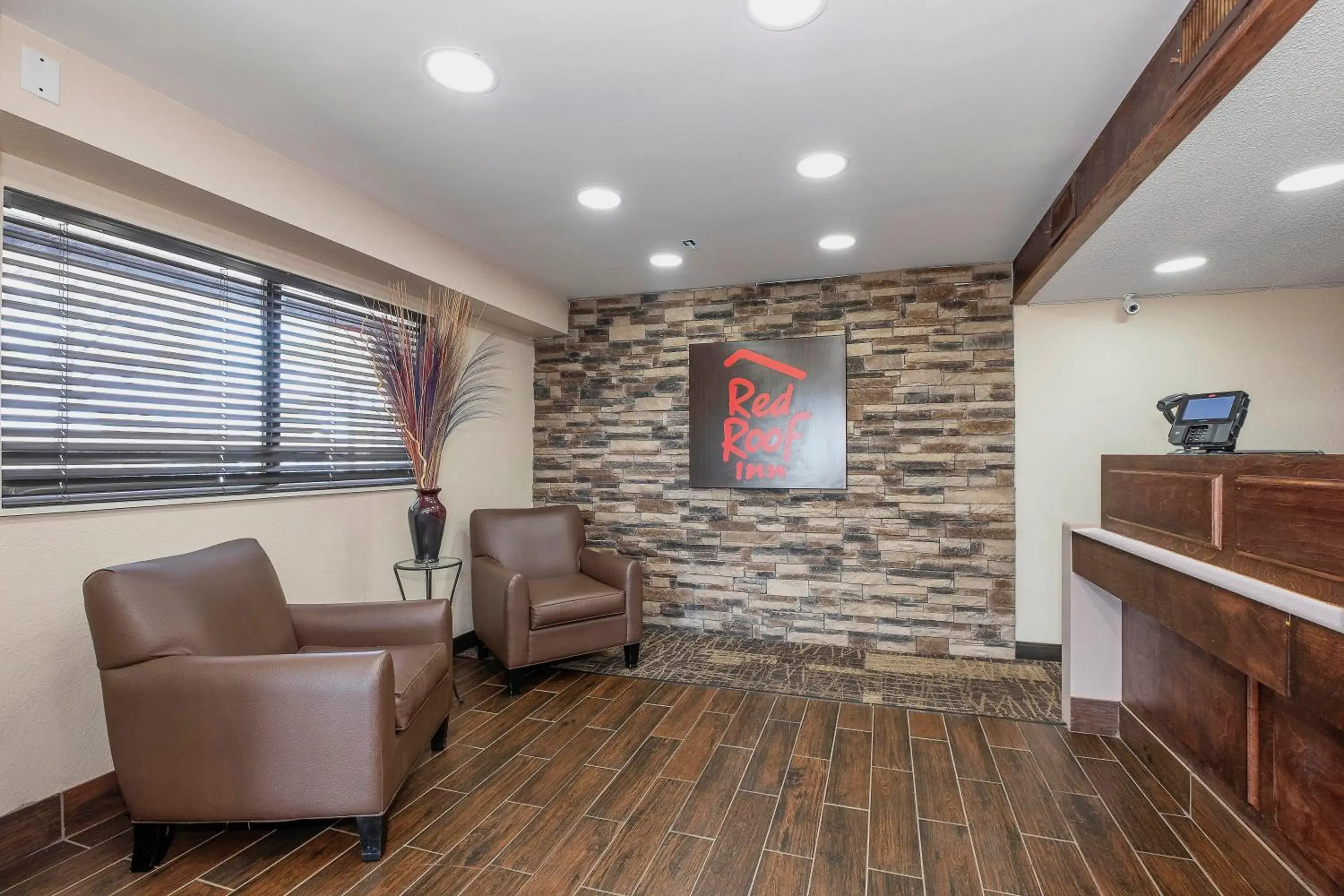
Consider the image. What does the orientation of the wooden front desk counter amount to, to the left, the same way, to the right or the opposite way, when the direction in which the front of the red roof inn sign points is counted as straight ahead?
to the right

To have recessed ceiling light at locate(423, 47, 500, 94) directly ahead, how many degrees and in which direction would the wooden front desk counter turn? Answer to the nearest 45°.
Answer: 0° — it already faces it

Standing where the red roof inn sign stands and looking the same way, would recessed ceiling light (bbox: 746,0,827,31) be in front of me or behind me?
in front

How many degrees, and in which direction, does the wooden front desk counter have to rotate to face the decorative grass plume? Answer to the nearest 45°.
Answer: approximately 45° to its right

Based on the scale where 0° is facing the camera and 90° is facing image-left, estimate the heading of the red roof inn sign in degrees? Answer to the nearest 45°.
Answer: approximately 0°

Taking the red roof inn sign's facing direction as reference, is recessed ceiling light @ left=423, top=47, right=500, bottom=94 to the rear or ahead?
ahead

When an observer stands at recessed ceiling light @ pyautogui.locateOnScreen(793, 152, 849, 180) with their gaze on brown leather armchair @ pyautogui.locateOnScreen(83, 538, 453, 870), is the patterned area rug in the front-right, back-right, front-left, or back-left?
back-right

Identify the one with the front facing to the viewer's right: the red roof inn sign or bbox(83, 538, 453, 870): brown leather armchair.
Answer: the brown leather armchair

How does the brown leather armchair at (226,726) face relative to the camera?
to the viewer's right
